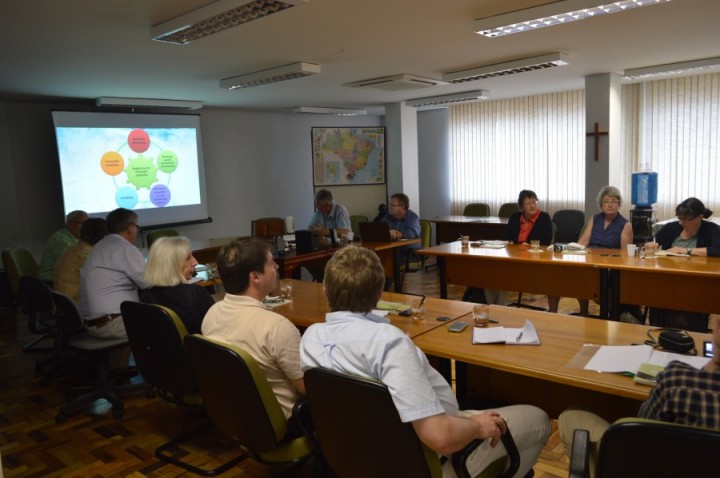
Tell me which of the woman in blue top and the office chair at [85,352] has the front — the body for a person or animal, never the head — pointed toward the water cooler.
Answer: the office chair

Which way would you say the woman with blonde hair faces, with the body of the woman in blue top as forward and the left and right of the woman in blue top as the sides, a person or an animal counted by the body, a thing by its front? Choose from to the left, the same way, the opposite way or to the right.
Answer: the opposite way

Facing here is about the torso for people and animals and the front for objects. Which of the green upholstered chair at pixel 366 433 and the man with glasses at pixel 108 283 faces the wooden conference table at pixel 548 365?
the green upholstered chair

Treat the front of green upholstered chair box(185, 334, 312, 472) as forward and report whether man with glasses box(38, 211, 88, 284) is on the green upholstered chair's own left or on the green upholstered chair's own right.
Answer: on the green upholstered chair's own left

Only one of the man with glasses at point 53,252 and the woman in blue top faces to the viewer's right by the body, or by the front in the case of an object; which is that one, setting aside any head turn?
the man with glasses

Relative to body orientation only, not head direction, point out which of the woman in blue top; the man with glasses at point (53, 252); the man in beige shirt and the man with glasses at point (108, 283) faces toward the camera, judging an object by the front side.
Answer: the woman in blue top

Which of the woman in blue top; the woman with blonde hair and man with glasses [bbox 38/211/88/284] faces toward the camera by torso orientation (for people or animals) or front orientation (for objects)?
the woman in blue top

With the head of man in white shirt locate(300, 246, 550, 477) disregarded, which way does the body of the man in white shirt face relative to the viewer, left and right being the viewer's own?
facing away from the viewer and to the right of the viewer

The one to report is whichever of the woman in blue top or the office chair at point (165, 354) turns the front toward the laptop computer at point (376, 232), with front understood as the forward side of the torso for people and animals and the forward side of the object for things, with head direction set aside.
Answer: the office chair

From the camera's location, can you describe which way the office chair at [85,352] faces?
facing to the right of the viewer

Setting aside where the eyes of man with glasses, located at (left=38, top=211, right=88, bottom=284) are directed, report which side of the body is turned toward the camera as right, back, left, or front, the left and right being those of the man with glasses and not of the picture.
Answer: right

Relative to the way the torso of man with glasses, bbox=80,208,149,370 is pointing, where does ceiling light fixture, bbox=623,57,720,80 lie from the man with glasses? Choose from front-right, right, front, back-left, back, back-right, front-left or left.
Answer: front-right

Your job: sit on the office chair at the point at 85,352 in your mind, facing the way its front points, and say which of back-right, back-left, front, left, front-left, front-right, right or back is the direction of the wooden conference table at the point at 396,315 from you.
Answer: front-right

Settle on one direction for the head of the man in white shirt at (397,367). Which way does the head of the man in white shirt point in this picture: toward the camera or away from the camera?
away from the camera
